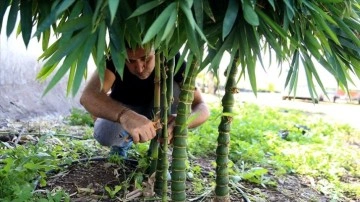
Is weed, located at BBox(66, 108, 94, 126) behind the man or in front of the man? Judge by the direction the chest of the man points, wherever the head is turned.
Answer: behind

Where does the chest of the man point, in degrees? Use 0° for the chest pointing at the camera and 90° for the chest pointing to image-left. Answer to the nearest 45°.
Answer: approximately 0°

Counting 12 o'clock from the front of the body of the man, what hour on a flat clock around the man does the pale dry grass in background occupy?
The pale dry grass in background is roughly at 5 o'clock from the man.
